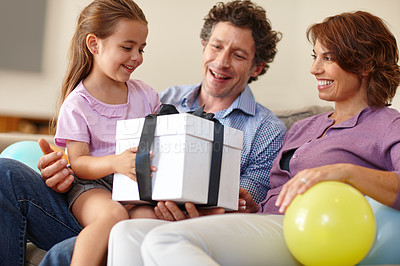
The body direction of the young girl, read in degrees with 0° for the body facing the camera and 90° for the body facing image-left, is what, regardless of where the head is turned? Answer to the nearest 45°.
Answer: approximately 315°

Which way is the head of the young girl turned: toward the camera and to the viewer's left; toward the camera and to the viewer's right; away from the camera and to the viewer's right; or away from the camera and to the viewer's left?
toward the camera and to the viewer's right

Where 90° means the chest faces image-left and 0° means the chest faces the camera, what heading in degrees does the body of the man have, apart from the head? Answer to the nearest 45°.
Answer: approximately 45°

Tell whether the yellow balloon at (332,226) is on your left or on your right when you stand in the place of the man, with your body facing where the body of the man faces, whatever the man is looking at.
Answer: on your left

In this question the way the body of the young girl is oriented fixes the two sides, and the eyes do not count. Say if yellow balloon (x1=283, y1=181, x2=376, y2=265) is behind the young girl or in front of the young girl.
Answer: in front
